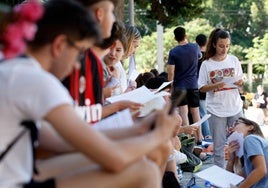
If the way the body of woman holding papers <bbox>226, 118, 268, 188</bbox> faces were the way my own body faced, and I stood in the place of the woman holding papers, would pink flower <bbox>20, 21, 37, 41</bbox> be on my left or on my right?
on my left

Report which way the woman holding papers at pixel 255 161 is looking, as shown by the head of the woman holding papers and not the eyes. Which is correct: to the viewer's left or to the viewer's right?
to the viewer's left

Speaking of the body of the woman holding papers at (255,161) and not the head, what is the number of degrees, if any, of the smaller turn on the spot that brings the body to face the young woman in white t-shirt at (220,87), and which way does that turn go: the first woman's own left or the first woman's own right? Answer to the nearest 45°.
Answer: approximately 90° to the first woman's own right

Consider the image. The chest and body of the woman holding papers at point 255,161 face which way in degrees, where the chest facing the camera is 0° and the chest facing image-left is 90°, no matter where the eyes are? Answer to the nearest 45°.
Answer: approximately 90°
